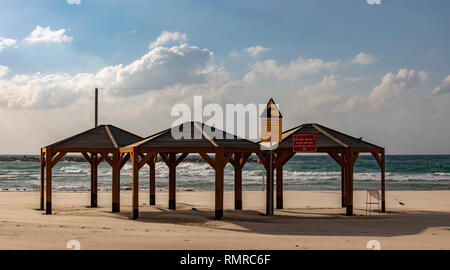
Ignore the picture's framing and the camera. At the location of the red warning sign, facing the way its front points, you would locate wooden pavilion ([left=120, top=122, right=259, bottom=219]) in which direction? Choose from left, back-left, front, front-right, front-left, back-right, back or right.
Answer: front-right

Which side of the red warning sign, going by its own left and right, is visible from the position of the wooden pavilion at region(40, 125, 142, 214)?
right

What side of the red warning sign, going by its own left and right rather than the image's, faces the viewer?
front
